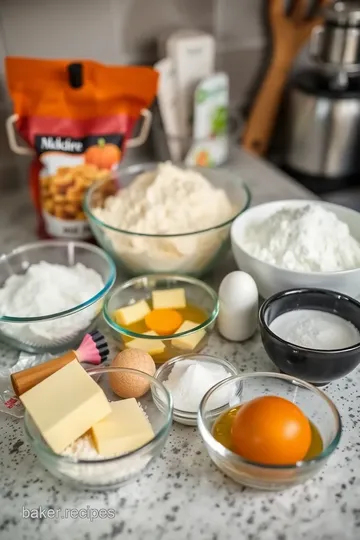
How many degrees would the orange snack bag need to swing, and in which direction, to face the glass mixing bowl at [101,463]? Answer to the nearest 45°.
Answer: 0° — it already faces it

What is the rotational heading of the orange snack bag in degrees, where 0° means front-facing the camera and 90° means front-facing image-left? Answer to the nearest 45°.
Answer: approximately 0°

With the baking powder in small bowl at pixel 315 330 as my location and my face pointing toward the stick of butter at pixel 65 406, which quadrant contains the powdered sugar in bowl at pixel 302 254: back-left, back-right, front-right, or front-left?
back-right

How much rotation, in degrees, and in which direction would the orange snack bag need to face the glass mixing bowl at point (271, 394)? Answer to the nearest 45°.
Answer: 0° — it already faces it
